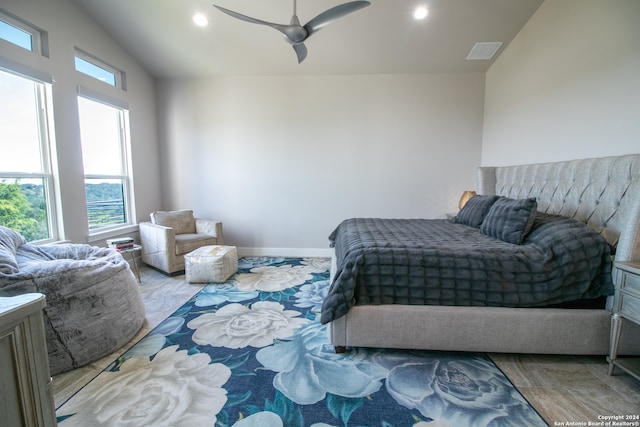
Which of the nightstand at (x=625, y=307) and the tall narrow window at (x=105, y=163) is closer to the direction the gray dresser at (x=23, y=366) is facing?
the nightstand

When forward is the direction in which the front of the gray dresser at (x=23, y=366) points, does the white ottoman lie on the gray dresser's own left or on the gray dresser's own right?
on the gray dresser's own left

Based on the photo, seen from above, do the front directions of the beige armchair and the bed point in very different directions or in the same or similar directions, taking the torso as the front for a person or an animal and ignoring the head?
very different directions

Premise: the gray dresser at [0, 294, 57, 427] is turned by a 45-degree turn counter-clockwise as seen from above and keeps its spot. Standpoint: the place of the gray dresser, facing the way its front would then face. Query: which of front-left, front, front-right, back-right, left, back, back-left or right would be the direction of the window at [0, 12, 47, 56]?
front-left

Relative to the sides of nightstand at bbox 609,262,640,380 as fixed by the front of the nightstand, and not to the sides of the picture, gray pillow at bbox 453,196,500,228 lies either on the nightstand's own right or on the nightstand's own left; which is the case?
on the nightstand's own right

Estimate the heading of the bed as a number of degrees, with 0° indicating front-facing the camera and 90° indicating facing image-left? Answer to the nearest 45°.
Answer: approximately 90°

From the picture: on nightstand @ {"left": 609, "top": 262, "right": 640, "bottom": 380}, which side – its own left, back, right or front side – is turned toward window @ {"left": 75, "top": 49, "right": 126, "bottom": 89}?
front

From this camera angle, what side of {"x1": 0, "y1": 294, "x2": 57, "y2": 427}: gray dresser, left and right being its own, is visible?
right

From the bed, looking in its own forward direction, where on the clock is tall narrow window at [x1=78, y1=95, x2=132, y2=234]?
The tall narrow window is roughly at 12 o'clock from the bed.

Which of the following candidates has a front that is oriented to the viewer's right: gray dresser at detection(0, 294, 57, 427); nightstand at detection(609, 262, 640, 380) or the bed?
the gray dresser

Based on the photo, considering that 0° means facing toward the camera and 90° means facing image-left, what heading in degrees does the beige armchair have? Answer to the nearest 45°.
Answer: approximately 315°

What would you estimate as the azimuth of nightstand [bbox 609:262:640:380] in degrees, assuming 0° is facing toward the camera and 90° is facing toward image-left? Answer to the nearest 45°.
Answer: approximately 45°

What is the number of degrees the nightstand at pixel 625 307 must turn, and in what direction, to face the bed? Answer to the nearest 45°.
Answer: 0° — it already faces it

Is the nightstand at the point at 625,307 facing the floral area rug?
yes

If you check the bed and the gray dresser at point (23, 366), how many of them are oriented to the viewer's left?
1

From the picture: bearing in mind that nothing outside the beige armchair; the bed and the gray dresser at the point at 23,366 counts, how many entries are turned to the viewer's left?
1
